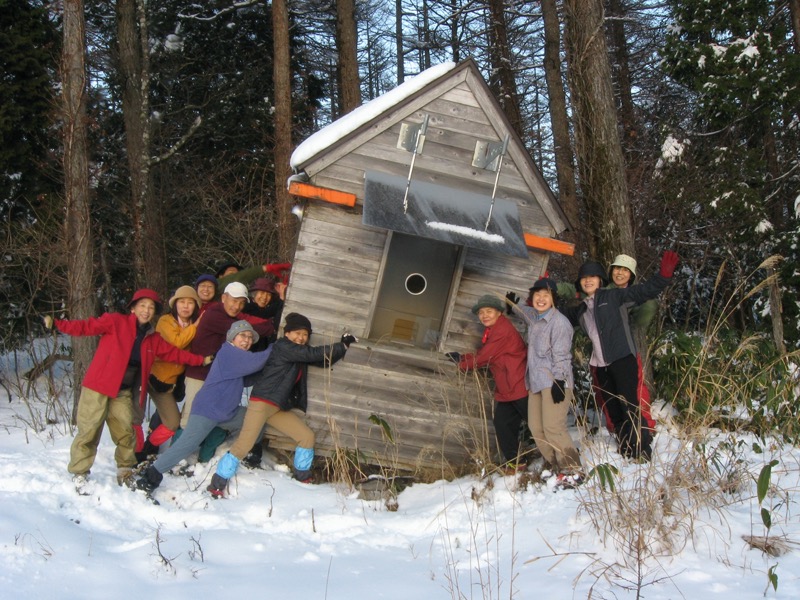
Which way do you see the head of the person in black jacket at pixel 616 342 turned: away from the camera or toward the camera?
toward the camera

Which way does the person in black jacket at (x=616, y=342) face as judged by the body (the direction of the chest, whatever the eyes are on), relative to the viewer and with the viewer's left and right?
facing the viewer and to the left of the viewer

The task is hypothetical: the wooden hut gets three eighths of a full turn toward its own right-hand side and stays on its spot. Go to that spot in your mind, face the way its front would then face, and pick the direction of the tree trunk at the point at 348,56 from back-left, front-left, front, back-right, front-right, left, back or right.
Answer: front-right

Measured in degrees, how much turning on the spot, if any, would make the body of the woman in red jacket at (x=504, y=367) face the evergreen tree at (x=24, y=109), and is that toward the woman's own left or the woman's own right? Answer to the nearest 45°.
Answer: approximately 45° to the woman's own right

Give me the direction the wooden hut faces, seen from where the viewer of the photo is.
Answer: facing the viewer

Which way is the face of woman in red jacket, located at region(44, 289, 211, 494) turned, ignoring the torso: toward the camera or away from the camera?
toward the camera

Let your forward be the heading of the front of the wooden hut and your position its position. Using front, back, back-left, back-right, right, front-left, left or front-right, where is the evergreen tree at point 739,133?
back-left

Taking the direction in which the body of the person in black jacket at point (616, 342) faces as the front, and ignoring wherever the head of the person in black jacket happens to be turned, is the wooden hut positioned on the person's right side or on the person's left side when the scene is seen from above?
on the person's right side

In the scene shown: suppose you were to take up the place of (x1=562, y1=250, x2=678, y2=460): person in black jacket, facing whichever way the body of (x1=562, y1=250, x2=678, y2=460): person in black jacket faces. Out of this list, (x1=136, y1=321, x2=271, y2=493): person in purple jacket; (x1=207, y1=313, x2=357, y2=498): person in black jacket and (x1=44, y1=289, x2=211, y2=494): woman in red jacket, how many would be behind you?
0

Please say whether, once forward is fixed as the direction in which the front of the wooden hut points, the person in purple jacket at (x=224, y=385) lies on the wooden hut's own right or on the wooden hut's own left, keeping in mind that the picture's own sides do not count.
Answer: on the wooden hut's own right

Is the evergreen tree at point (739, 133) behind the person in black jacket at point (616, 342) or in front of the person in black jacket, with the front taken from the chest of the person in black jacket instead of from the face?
behind
